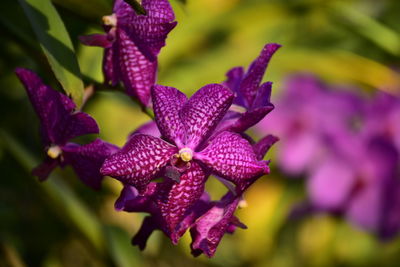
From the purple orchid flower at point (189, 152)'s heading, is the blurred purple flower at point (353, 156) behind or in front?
behind

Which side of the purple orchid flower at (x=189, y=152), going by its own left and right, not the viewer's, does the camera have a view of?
front
